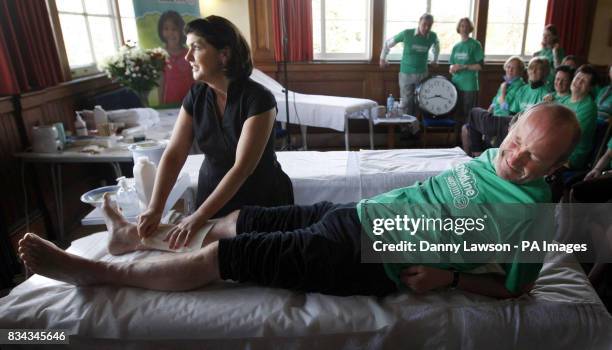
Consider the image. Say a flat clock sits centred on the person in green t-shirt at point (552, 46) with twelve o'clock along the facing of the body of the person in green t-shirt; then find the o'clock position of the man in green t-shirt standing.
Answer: The man in green t-shirt standing is roughly at 1 o'clock from the person in green t-shirt.

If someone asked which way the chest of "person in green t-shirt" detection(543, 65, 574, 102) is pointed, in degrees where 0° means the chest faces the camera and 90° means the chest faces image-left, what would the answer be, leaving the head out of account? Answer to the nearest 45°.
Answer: approximately 45°

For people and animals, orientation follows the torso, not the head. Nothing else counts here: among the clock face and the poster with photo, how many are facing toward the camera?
2

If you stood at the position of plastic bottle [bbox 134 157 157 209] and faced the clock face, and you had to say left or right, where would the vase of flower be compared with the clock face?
left

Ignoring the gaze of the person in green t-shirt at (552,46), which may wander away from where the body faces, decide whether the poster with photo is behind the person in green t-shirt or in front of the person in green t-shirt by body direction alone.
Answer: in front

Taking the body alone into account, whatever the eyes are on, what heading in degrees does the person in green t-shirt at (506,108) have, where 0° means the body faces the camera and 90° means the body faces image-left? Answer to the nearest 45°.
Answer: approximately 45°

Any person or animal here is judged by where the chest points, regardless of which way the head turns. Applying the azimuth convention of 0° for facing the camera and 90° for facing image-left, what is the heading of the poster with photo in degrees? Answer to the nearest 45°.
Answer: approximately 0°

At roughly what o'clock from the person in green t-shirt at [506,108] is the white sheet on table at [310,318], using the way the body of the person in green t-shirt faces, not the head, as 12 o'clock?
The white sheet on table is roughly at 11 o'clock from the person in green t-shirt.

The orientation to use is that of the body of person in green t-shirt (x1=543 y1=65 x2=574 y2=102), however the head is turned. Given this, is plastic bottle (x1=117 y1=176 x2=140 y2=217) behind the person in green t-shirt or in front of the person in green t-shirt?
in front

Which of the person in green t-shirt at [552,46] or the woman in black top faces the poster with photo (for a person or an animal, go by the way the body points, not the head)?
the person in green t-shirt

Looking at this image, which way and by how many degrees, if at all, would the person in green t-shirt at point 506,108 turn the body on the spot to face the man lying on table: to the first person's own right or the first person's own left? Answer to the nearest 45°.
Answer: approximately 45° to the first person's own left
